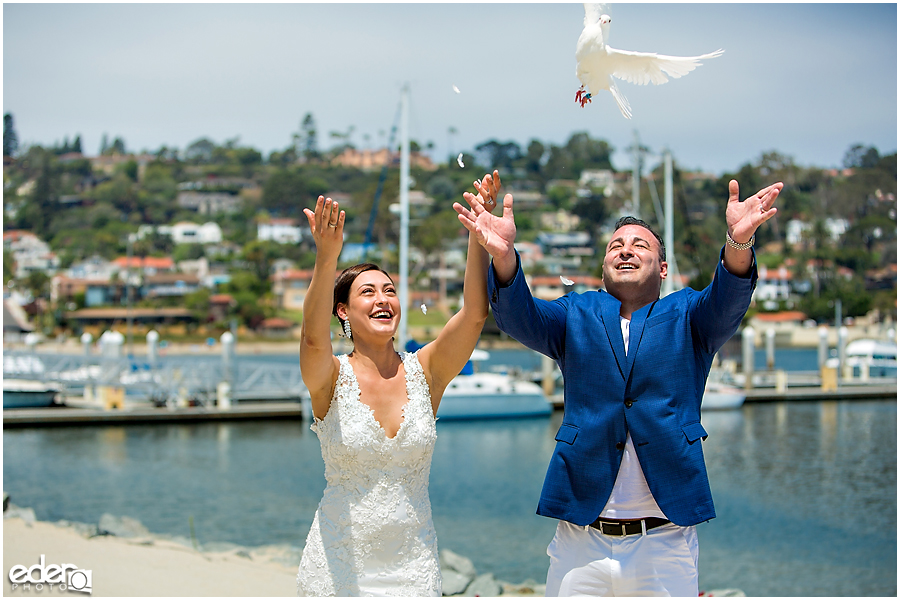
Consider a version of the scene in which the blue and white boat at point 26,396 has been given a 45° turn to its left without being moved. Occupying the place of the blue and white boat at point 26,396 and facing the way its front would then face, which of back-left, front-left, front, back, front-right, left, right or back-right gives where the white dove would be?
back-right

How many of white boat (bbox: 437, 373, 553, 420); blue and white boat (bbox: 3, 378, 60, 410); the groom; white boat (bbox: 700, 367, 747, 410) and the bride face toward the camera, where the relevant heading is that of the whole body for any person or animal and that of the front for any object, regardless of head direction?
2

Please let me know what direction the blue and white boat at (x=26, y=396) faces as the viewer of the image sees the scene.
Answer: facing to the right of the viewer

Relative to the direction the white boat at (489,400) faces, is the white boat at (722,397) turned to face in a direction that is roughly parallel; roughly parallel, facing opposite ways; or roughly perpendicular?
roughly parallel

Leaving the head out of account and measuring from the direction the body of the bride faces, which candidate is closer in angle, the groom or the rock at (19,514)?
the groom

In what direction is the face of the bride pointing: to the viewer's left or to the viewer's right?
to the viewer's right

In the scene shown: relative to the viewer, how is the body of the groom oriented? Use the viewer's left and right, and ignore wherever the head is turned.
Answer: facing the viewer

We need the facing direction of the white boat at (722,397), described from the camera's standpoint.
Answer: facing to the right of the viewer

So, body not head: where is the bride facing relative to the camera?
toward the camera

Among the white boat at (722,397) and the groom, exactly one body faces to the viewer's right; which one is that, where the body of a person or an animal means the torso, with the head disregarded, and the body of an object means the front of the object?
the white boat

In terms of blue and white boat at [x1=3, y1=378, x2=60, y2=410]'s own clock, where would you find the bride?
The bride is roughly at 3 o'clock from the blue and white boat.

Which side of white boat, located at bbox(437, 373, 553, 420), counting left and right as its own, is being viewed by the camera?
right
